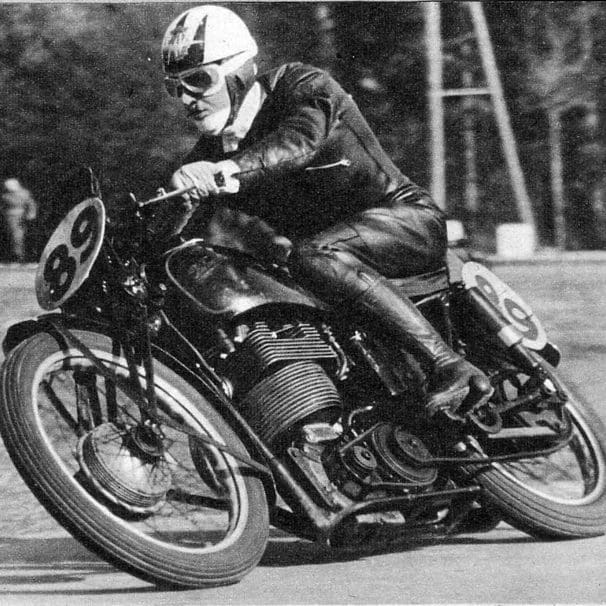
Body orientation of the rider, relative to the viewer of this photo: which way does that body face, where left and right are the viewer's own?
facing the viewer and to the left of the viewer

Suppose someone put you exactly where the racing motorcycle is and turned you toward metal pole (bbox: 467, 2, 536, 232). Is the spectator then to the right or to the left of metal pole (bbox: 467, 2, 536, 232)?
left

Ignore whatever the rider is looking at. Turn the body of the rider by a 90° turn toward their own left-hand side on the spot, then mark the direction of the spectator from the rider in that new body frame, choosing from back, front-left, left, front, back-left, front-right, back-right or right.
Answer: back

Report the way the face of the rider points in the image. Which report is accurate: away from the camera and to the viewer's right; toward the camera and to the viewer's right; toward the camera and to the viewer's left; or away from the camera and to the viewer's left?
toward the camera and to the viewer's left

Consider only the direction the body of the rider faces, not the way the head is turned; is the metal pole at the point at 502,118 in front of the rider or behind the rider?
behind

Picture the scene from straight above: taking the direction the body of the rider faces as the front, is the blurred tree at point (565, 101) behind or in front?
behind

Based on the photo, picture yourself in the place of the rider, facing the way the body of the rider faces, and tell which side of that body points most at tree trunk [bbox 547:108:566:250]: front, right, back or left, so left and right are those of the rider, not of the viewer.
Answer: back
